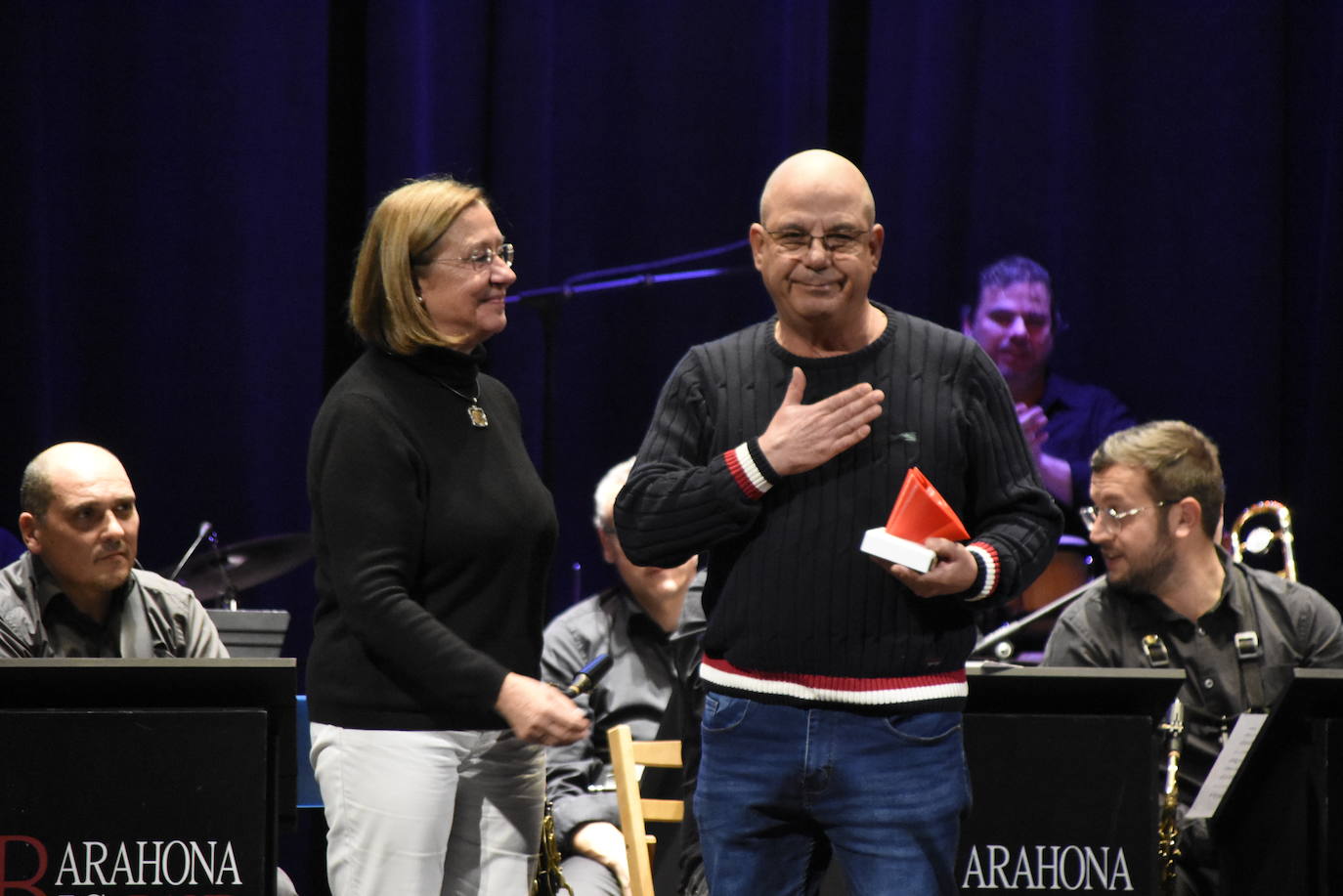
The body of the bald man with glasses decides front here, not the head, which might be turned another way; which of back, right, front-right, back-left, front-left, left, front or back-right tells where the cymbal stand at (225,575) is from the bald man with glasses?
back-right

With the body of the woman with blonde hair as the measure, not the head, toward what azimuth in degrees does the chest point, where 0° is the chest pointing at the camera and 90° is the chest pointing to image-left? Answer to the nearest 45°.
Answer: approximately 315°

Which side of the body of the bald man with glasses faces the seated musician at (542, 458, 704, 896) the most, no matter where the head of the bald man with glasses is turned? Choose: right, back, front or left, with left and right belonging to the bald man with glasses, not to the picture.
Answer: back

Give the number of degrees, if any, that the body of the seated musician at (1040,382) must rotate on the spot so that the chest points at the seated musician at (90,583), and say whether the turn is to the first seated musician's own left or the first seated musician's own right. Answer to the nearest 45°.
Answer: approximately 45° to the first seated musician's own right
